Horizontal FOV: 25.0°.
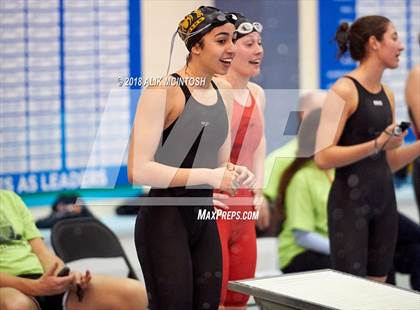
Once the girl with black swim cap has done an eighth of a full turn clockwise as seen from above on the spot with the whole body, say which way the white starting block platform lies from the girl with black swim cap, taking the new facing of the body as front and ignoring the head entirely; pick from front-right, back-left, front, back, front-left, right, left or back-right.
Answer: front-left

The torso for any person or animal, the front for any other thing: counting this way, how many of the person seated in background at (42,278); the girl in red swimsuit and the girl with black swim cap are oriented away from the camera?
0

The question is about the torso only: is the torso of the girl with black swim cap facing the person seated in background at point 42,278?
no

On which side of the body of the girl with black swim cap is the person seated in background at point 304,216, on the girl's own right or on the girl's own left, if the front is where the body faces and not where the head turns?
on the girl's own left

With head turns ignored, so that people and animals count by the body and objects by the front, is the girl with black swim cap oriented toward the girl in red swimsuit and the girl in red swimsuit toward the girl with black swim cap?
no

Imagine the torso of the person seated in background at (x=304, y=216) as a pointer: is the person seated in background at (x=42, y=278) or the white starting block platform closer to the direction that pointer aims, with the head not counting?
the white starting block platform

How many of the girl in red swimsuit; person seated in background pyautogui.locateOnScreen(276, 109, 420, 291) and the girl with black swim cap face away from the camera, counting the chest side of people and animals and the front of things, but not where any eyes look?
0

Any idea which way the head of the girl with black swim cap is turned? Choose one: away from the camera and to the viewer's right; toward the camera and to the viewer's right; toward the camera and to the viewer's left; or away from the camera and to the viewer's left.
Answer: toward the camera and to the viewer's right

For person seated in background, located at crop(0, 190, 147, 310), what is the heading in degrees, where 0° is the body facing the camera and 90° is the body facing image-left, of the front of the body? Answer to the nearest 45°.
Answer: approximately 315°

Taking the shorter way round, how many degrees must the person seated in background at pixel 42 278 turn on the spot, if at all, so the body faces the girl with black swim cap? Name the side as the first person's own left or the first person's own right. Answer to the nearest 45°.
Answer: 0° — they already face them

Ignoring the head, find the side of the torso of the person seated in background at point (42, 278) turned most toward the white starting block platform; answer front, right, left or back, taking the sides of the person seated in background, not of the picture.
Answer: front

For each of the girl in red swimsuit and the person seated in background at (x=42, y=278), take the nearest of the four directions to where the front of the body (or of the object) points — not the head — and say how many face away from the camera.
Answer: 0

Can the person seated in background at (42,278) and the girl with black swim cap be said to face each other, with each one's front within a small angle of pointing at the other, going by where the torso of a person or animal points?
no

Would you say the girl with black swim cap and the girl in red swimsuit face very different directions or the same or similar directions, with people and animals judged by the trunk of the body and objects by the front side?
same or similar directions

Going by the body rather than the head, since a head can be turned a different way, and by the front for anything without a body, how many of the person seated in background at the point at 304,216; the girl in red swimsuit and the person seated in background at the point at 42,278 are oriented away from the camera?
0

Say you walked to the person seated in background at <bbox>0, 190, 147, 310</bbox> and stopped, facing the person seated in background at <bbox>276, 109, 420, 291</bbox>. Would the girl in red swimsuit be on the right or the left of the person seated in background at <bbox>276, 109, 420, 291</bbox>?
right

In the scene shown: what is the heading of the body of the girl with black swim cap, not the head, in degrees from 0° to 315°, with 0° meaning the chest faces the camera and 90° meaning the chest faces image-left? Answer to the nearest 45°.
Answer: approximately 315°
